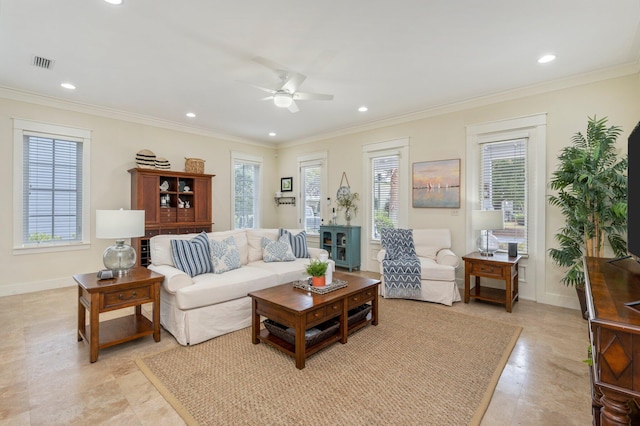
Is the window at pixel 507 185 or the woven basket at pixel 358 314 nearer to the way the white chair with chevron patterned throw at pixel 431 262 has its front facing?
the woven basket

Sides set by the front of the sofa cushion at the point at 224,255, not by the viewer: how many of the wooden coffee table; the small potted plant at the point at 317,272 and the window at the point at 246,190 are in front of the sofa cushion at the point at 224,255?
2

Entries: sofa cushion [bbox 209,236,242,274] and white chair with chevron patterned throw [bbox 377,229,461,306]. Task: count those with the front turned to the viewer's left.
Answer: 0

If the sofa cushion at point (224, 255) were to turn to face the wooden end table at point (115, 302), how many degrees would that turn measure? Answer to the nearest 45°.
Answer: approximately 90° to its right

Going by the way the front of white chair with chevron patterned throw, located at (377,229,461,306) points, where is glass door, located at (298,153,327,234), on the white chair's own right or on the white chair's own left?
on the white chair's own right

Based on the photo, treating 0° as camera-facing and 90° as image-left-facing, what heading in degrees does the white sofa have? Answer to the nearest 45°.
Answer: approximately 315°

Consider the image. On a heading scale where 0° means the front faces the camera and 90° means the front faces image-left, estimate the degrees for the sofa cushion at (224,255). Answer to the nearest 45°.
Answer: approximately 315°

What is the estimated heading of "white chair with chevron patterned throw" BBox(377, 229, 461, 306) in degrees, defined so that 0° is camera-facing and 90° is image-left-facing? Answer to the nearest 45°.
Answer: approximately 0°

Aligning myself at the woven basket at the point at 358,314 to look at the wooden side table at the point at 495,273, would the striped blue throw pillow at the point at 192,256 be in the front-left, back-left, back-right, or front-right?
back-left

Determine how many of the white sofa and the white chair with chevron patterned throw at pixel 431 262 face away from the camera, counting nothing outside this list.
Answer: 0
